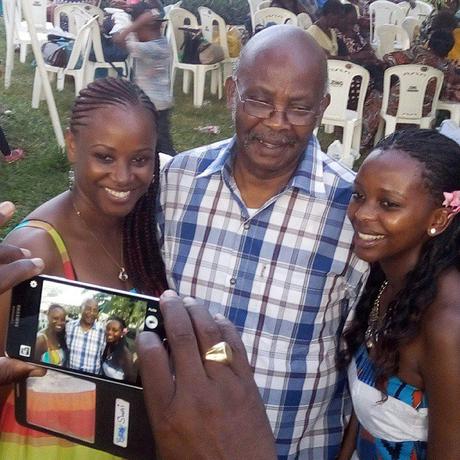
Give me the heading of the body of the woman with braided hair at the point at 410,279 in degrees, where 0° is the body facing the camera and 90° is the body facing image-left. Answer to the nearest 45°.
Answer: approximately 45°

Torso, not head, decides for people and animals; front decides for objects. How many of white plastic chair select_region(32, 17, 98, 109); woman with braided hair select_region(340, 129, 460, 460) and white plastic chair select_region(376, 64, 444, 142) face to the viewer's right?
0

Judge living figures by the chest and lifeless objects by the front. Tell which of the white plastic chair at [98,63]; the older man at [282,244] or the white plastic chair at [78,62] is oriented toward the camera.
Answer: the older man

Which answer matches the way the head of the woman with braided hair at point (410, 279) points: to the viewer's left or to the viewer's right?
to the viewer's left

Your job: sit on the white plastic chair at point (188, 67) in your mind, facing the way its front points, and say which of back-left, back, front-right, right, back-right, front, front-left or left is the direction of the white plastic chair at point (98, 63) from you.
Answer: right
